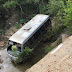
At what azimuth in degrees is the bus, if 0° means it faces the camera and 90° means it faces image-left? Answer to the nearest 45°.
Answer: approximately 45°
